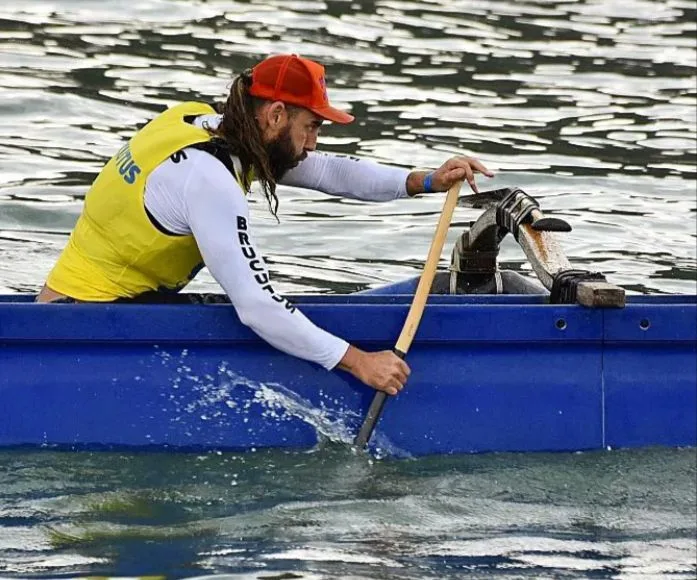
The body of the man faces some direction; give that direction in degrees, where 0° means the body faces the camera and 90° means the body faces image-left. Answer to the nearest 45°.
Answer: approximately 270°

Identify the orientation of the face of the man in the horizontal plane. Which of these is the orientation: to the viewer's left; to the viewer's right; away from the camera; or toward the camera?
to the viewer's right
